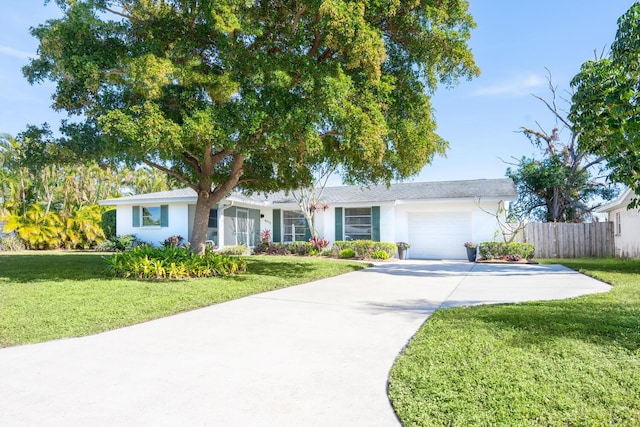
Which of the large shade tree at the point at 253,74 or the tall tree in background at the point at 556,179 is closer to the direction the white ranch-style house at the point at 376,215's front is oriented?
the large shade tree

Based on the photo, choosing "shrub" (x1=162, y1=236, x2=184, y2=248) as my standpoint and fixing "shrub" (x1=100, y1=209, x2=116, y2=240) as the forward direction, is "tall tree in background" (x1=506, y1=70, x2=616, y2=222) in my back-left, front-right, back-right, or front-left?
back-right

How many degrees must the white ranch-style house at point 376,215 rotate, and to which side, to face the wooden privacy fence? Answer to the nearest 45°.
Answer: approximately 90° to its left

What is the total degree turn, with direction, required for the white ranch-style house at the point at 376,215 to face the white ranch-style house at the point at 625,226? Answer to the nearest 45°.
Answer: approximately 45° to its left

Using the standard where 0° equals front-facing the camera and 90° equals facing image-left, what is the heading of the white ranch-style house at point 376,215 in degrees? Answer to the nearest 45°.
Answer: approximately 0°

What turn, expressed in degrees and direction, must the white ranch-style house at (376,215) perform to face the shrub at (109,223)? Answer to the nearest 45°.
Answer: approximately 90° to its right

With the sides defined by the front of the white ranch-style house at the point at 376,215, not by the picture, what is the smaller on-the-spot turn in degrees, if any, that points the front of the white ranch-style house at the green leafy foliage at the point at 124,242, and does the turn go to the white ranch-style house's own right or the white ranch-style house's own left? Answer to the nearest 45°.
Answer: approximately 90° to the white ranch-style house's own right

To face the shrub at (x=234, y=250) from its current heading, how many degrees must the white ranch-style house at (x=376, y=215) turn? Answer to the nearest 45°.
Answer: approximately 90° to its right

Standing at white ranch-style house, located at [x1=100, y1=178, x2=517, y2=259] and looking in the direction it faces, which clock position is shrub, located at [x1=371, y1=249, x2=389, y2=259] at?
The shrub is roughly at 12 o'clock from the white ranch-style house.

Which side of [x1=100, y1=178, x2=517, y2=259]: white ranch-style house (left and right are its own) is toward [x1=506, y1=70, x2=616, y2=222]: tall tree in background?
left

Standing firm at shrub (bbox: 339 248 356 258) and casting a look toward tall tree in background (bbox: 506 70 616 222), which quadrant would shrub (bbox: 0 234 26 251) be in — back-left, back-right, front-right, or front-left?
back-left
